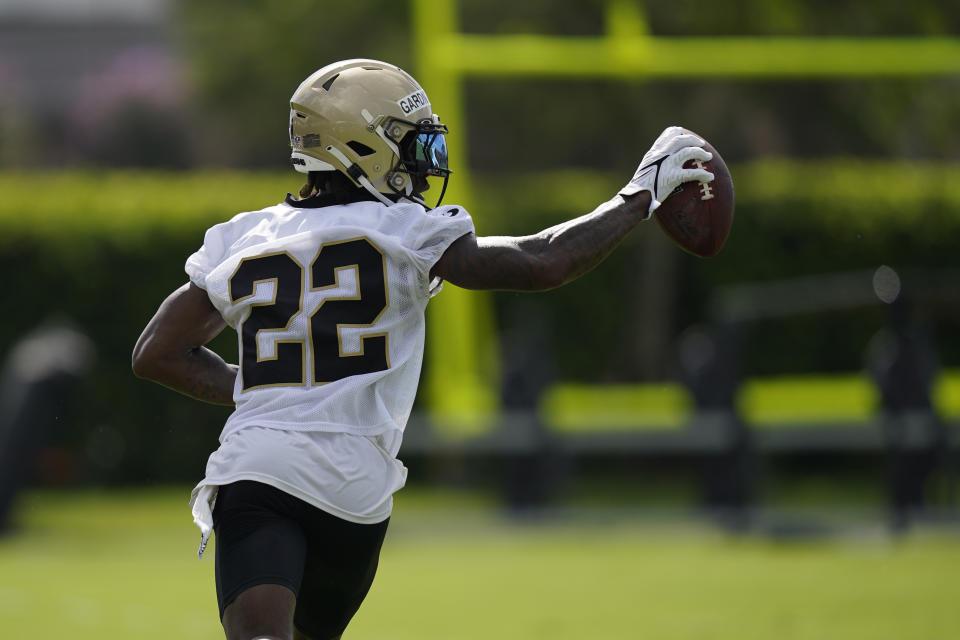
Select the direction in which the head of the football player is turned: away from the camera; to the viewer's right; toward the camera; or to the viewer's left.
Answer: to the viewer's right

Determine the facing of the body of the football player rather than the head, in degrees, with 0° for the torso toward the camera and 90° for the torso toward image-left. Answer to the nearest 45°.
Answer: approximately 225°
